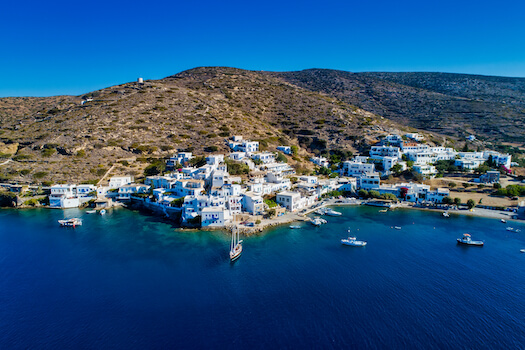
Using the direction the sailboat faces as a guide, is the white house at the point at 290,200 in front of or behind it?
behind

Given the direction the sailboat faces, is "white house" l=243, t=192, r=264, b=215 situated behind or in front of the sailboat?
behind

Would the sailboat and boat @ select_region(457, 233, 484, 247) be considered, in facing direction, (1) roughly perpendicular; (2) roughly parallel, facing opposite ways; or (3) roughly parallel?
roughly perpendicular

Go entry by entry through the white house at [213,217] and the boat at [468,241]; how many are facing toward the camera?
1

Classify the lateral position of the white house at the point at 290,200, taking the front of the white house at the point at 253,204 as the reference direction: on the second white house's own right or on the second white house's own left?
on the second white house's own left

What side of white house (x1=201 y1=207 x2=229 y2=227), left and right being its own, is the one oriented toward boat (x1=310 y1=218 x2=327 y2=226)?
left

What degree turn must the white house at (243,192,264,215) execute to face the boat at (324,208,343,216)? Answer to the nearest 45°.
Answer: approximately 45° to its left

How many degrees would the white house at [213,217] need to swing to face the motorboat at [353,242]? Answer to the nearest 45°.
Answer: approximately 45° to its left

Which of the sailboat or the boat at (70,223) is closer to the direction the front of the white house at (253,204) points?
the sailboat

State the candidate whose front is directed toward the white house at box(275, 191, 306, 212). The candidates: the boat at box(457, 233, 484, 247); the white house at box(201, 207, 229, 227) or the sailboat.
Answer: the boat

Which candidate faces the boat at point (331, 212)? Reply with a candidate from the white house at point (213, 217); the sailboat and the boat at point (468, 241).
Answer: the boat at point (468, 241)
